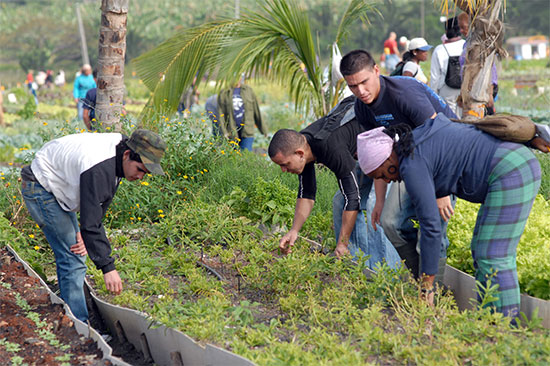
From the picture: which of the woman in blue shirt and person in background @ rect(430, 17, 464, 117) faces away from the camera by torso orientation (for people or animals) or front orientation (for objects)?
the person in background

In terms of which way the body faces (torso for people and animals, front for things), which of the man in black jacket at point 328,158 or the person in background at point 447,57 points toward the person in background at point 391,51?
the person in background at point 447,57

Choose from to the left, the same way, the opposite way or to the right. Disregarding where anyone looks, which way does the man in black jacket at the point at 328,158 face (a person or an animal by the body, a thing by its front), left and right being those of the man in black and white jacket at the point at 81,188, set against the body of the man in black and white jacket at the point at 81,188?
the opposite way

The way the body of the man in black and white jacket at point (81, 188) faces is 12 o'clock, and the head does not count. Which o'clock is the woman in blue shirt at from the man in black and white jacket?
The woman in blue shirt is roughly at 1 o'clock from the man in black and white jacket.

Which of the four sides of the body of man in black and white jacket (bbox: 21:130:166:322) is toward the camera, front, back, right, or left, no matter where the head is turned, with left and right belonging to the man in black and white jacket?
right

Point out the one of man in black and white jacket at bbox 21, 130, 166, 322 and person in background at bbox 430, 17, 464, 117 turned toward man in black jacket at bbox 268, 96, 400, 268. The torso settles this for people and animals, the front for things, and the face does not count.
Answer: man in black and white jacket at bbox 21, 130, 166, 322

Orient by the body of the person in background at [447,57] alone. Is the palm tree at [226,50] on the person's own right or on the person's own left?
on the person's own left

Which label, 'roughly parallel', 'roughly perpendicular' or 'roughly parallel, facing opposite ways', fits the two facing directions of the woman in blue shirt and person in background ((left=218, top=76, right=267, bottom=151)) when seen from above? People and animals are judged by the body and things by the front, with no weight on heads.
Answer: roughly perpendicular

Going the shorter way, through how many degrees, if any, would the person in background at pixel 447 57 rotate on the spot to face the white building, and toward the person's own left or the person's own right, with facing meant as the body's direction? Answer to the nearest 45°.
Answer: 0° — they already face it

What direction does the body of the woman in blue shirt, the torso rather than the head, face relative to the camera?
to the viewer's left

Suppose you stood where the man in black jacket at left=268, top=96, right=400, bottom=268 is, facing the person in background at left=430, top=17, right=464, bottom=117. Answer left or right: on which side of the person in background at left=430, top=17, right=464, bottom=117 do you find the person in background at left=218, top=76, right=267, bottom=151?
left

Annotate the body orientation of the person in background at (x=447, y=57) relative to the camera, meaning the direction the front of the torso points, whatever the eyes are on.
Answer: away from the camera

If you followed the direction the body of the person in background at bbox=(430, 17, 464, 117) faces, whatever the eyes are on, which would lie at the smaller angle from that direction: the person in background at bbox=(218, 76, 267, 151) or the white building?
the white building
